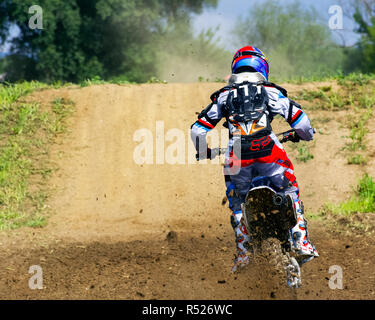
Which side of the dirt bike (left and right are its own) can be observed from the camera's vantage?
back

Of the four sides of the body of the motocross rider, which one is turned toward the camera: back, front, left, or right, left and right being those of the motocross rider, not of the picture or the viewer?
back

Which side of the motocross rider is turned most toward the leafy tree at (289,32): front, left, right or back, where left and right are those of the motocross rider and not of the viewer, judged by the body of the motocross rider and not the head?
front

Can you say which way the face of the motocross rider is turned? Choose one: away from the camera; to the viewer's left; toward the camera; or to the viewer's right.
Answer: away from the camera

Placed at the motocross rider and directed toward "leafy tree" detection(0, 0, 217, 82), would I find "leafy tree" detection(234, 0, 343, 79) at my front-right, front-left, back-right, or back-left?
front-right

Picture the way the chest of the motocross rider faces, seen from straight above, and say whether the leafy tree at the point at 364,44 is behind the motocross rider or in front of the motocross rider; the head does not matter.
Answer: in front

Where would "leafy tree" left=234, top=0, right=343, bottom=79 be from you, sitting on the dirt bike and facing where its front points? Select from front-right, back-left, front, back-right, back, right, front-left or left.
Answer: front
